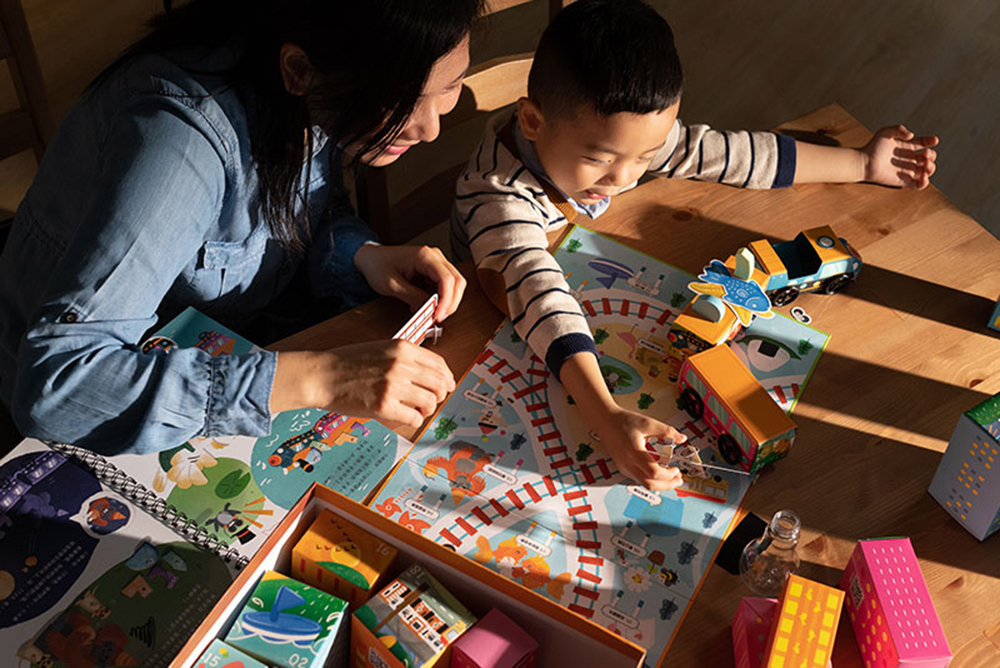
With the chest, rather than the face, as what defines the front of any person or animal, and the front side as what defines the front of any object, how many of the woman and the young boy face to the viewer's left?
0

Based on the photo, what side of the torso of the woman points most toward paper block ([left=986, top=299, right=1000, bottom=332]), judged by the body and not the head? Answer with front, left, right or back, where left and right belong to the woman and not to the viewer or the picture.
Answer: front

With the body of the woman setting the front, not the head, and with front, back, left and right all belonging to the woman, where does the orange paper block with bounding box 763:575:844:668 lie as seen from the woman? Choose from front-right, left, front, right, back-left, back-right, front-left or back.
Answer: front-right

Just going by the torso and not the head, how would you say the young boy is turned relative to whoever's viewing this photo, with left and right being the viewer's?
facing the viewer and to the right of the viewer

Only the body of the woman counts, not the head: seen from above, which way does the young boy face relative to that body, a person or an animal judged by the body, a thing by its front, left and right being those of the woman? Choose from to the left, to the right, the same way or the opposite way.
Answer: to the right

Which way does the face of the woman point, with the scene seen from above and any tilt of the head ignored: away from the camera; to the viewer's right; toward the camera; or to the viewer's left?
to the viewer's right

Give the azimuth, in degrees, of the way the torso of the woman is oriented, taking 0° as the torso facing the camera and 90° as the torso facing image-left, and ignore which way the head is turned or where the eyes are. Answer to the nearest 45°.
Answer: approximately 270°

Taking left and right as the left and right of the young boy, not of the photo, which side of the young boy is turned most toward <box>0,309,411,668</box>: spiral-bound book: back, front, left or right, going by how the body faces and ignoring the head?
right
